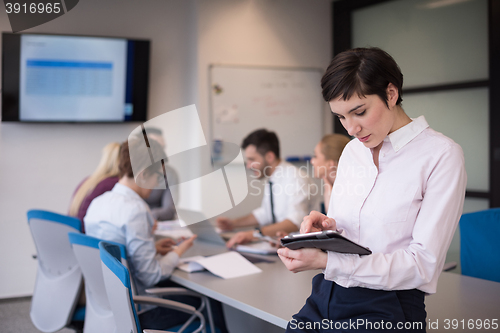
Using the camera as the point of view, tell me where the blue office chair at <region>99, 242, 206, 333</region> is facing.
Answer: facing to the right of the viewer

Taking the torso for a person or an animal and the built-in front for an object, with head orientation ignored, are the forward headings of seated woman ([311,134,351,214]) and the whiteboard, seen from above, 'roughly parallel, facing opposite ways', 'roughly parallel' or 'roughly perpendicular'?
roughly perpendicular

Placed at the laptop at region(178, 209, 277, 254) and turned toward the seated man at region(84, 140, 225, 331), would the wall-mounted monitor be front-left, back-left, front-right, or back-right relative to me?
back-right

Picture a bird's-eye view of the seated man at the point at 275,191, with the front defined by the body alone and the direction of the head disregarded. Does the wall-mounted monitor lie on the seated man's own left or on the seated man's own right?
on the seated man's own right

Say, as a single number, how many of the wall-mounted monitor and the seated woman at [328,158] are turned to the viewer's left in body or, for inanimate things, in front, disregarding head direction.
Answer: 1

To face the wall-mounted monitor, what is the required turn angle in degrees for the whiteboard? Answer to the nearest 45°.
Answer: approximately 45° to its right

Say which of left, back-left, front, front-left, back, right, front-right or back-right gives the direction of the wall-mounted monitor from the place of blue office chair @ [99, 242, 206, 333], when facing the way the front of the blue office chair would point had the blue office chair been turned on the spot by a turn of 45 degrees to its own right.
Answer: back-left

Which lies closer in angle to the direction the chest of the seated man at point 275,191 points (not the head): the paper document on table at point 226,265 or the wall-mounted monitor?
the paper document on table

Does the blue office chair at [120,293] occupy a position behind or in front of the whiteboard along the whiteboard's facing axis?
in front

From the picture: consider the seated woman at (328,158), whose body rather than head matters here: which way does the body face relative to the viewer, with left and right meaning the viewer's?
facing to the left of the viewer

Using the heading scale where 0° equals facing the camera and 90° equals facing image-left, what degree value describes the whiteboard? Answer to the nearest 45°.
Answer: approximately 0°

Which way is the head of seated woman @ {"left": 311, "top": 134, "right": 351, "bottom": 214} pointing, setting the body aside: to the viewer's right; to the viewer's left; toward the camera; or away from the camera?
to the viewer's left

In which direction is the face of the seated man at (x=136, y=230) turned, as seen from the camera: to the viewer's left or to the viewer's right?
to the viewer's right
